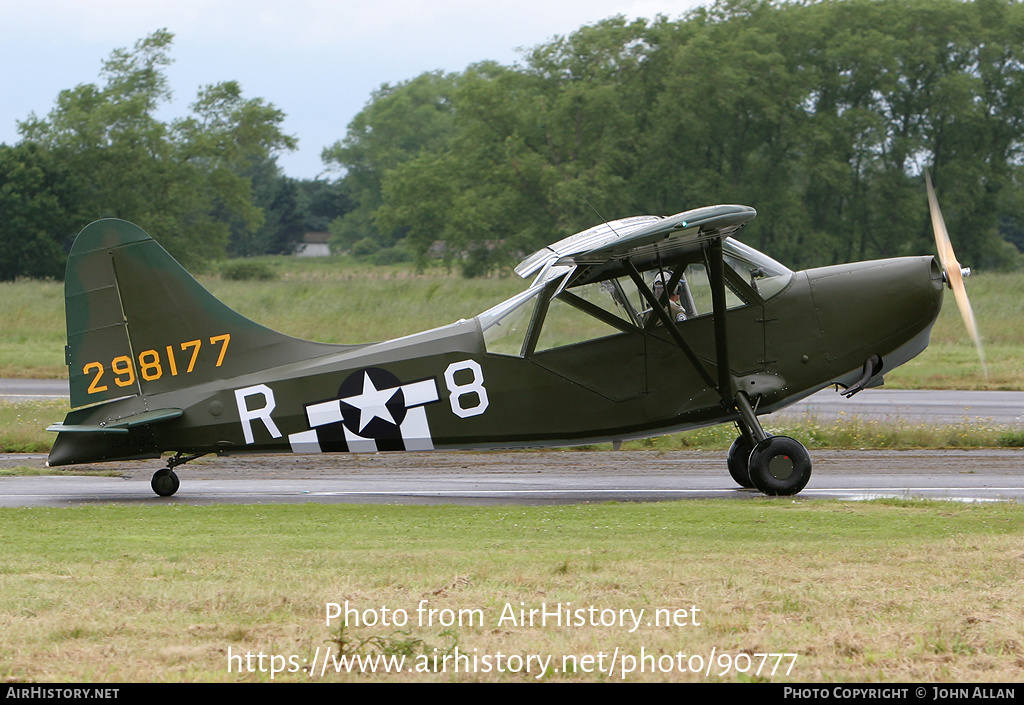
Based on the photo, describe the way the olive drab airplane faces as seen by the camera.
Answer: facing to the right of the viewer
